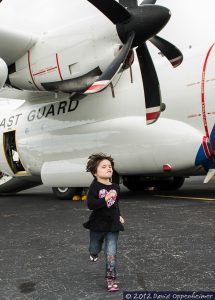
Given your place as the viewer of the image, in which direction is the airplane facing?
facing the viewer and to the right of the viewer

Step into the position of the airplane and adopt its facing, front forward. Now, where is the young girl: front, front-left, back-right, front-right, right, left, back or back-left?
front-right
